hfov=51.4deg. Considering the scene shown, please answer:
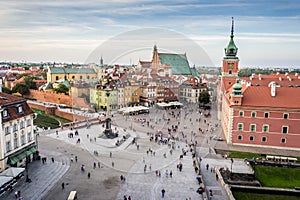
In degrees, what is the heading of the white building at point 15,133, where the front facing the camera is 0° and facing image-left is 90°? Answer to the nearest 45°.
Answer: approximately 315°
